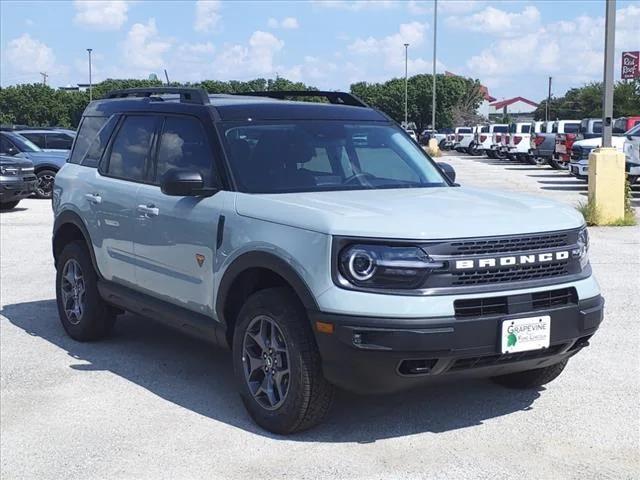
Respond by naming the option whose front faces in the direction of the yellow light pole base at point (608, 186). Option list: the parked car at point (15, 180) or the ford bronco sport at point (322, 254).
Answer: the parked car

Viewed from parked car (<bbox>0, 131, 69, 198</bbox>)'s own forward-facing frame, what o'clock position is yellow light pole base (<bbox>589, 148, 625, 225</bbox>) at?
The yellow light pole base is roughly at 12 o'clock from the parked car.

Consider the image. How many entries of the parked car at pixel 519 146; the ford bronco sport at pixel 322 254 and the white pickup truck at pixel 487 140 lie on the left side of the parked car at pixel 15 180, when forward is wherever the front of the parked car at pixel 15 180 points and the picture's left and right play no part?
2

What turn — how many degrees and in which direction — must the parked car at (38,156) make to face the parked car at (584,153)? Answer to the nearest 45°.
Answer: approximately 45° to its left

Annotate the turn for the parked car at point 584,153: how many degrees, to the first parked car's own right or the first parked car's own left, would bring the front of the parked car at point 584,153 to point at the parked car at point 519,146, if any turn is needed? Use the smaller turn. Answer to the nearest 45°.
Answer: approximately 135° to the first parked car's own right

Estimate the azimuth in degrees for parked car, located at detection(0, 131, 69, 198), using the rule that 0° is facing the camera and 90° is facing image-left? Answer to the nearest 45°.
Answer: approximately 315°

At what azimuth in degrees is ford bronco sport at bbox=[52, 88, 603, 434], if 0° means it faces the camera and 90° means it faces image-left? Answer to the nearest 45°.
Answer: approximately 315°

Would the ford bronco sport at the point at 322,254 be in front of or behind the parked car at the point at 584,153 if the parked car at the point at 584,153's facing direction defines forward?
in front

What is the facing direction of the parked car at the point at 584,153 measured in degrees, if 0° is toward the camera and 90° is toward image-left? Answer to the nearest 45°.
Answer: approximately 45°

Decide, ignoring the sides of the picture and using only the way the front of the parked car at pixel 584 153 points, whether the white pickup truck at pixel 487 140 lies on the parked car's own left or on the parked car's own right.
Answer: on the parked car's own right

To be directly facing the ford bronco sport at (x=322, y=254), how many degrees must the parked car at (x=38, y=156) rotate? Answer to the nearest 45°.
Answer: approximately 45° to its right

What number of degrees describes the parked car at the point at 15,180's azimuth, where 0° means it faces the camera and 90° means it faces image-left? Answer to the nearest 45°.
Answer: approximately 315°

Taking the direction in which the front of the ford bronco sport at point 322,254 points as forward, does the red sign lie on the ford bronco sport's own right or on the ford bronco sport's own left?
on the ford bronco sport's own left

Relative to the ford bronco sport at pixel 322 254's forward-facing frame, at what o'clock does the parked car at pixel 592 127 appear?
The parked car is roughly at 8 o'clock from the ford bronco sport.

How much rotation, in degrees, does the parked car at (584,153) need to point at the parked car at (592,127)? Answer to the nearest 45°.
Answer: approximately 135° to its right
